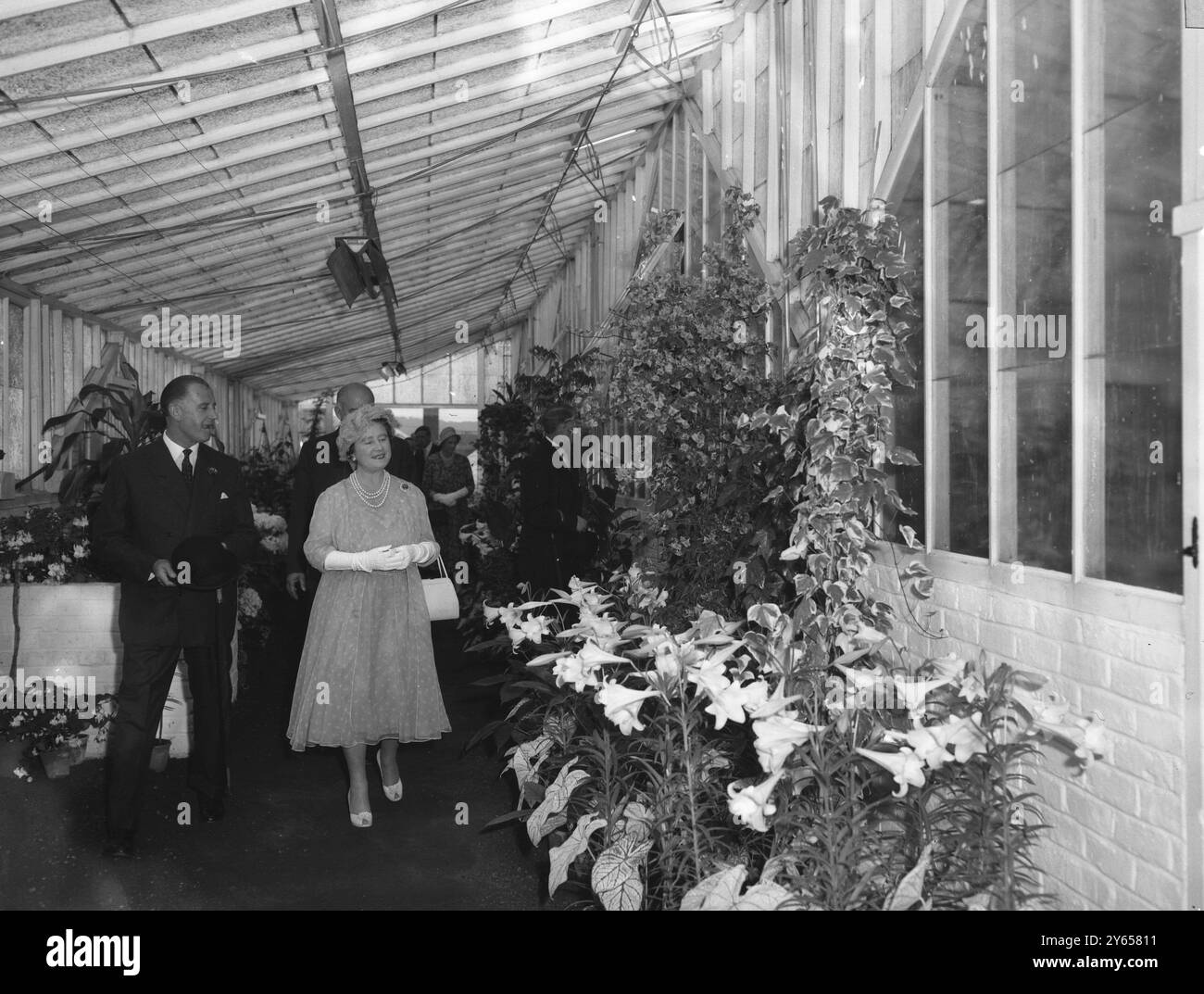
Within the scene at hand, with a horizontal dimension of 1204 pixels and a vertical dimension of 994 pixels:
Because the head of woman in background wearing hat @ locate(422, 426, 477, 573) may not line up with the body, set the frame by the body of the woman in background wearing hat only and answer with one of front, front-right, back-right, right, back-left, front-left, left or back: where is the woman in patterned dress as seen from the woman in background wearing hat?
front

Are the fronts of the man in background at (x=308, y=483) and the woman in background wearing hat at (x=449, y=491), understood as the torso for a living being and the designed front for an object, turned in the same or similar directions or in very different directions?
same or similar directions

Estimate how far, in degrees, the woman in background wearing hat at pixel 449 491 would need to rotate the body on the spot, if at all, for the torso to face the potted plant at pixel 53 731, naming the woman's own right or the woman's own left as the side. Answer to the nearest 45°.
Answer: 0° — they already face it

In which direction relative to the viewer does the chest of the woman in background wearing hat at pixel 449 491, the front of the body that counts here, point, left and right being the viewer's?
facing the viewer

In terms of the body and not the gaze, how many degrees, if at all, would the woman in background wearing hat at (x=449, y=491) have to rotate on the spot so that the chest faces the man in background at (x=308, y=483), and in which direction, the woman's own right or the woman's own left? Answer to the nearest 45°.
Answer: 0° — they already face them

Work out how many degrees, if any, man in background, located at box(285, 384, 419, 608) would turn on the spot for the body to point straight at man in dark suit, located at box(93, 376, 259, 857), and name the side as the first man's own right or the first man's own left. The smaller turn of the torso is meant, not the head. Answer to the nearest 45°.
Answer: approximately 45° to the first man's own right

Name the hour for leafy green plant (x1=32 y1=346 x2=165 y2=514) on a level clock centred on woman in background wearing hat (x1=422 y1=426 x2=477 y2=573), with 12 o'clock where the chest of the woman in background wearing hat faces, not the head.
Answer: The leafy green plant is roughly at 1 o'clock from the woman in background wearing hat.

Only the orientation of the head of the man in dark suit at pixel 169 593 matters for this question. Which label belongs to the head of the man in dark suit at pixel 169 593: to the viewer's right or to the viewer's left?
to the viewer's right

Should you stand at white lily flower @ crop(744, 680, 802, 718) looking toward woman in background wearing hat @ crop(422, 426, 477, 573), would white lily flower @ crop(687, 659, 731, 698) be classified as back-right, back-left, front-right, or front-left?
front-left

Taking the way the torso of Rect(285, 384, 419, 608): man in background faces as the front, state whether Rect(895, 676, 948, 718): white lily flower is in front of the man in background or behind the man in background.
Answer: in front

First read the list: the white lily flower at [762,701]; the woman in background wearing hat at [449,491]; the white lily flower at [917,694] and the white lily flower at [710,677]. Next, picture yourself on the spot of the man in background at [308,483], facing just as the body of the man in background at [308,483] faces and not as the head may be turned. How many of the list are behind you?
1

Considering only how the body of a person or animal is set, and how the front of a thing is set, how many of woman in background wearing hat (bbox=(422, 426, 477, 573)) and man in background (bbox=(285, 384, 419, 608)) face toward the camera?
2

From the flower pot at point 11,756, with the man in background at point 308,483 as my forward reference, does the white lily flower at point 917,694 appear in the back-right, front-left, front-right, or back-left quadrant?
front-right

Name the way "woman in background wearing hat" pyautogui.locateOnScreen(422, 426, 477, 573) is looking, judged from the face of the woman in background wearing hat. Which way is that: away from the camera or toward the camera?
toward the camera

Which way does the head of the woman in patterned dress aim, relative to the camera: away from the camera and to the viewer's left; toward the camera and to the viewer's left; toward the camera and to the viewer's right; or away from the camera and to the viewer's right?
toward the camera and to the viewer's right
